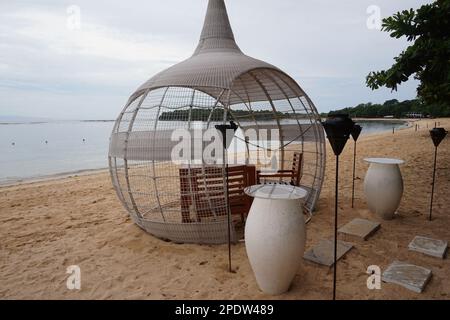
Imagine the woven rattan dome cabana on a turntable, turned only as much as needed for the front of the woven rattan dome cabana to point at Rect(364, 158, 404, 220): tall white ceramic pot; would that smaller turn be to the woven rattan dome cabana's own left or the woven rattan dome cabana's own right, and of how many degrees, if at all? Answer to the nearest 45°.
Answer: approximately 45° to the woven rattan dome cabana's own left

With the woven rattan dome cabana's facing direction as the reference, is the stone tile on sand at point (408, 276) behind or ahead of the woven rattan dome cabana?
ahead

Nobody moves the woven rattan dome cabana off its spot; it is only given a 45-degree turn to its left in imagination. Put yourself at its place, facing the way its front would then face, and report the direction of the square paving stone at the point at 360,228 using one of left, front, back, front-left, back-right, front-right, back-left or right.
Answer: front

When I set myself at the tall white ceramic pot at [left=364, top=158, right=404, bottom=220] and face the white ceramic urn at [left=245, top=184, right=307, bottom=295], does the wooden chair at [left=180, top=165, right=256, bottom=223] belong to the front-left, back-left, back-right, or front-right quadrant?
front-right

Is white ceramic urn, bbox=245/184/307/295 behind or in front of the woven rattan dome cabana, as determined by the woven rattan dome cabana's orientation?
in front

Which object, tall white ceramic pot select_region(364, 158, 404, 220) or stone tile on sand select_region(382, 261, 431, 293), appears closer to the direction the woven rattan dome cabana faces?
the stone tile on sand

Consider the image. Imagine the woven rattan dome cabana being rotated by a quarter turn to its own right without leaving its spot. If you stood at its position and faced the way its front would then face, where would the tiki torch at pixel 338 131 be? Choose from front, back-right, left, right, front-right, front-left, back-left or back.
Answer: left

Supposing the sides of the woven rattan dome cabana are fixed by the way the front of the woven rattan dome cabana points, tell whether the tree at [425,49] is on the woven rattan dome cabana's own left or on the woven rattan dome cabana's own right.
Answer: on the woven rattan dome cabana's own left

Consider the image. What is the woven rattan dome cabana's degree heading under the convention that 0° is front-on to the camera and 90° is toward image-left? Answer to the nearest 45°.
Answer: approximately 315°

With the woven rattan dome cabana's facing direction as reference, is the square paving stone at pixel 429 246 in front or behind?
in front
